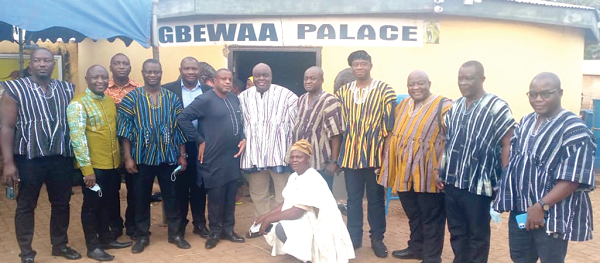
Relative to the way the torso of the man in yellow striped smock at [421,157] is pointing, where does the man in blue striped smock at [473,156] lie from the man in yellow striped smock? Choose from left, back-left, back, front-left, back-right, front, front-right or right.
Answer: left

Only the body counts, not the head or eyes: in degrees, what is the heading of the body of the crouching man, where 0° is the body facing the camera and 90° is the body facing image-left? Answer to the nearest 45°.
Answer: approximately 45°

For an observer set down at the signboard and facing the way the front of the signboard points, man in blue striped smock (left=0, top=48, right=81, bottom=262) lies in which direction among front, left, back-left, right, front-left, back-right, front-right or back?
front-right

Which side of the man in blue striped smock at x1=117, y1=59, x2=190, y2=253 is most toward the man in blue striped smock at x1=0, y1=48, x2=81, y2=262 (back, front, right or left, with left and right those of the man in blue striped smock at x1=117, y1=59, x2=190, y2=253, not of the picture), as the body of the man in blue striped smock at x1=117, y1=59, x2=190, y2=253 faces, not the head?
right

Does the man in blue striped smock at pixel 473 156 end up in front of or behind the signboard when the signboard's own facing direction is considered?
in front

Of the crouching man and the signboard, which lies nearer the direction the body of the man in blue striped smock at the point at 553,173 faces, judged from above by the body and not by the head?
the crouching man

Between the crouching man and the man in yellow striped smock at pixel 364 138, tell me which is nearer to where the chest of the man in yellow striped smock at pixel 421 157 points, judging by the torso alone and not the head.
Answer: the crouching man

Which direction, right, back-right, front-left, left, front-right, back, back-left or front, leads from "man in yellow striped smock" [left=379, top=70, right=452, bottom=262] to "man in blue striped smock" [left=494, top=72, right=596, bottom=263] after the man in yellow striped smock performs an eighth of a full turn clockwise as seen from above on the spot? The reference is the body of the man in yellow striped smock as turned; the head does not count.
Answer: back-left

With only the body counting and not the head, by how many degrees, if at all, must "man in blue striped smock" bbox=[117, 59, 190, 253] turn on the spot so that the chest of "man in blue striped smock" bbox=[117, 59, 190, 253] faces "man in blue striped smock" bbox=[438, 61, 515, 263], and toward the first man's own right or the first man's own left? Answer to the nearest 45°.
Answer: approximately 45° to the first man's own left

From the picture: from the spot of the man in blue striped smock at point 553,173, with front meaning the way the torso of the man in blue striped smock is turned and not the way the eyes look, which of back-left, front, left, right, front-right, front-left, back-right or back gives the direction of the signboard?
right
